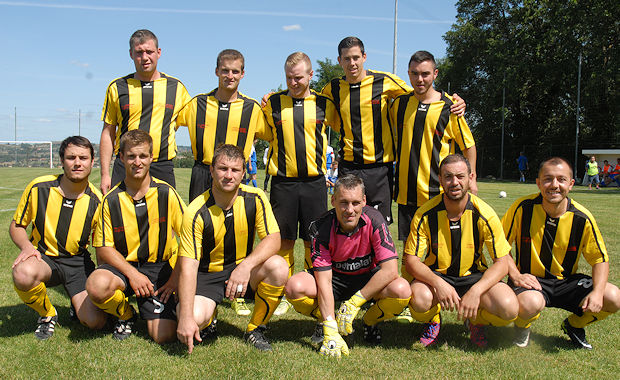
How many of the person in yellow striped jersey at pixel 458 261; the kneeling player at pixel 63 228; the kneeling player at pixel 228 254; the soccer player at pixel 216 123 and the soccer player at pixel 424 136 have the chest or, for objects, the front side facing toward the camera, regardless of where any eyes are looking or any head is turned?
5

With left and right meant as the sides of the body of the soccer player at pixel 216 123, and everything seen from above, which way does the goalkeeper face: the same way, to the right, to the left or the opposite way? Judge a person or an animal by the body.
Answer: the same way

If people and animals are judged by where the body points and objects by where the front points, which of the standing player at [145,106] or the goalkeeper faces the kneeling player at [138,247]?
the standing player

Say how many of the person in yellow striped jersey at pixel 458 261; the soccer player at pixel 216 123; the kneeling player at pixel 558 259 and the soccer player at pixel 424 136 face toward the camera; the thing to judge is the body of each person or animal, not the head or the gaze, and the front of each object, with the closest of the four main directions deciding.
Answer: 4

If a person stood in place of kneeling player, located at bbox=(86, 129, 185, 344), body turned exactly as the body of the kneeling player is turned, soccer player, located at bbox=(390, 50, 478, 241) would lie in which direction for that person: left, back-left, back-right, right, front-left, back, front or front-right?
left

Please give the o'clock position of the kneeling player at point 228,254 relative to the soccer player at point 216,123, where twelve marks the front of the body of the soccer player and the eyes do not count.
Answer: The kneeling player is roughly at 12 o'clock from the soccer player.

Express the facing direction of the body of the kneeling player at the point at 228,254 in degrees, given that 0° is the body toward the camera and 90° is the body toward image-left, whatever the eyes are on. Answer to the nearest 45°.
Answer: approximately 0°

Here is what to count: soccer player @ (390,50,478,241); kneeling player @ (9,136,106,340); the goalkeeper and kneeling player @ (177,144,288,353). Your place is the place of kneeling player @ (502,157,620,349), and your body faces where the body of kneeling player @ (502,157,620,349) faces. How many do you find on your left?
0

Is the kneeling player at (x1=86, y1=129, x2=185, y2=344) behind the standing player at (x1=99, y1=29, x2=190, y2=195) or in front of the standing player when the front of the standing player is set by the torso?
in front

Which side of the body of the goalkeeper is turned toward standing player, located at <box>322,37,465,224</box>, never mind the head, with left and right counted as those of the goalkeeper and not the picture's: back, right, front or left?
back

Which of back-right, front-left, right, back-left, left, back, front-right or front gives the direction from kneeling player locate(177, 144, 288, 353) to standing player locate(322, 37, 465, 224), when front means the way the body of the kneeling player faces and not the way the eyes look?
back-left

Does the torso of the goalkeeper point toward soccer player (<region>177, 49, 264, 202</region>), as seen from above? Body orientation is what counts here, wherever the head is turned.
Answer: no

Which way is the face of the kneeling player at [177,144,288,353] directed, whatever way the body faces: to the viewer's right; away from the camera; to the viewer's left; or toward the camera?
toward the camera

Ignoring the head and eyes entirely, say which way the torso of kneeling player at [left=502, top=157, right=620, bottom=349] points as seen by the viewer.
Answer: toward the camera

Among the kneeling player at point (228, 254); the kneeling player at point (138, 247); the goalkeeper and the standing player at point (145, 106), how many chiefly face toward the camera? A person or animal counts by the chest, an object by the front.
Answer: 4

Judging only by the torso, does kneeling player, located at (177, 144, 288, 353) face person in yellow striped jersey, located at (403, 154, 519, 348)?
no

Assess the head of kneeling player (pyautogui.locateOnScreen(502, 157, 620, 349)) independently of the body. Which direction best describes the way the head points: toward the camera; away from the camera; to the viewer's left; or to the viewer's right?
toward the camera

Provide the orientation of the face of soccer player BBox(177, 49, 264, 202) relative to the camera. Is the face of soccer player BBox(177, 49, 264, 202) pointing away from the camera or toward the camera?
toward the camera

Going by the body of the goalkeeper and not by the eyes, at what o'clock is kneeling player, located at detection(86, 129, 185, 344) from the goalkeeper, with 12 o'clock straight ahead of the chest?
The kneeling player is roughly at 3 o'clock from the goalkeeper.

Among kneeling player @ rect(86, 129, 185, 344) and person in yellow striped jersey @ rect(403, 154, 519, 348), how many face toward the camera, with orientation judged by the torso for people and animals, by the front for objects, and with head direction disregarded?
2

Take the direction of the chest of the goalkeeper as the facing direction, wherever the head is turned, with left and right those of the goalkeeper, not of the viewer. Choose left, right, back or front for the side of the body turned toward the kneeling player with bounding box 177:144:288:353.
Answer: right

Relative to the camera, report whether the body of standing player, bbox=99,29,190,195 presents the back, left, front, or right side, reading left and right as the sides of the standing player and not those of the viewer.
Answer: front
